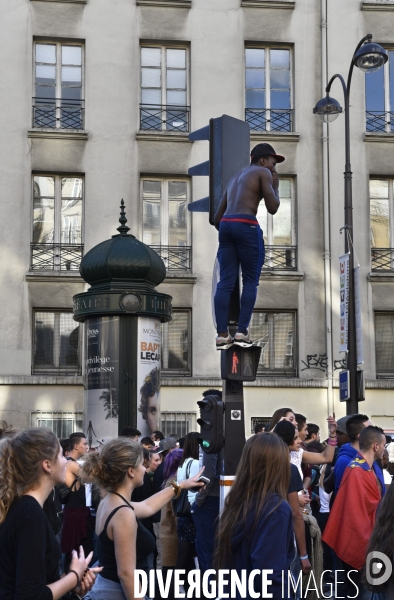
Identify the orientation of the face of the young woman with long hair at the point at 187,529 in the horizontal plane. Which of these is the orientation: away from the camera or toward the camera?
away from the camera

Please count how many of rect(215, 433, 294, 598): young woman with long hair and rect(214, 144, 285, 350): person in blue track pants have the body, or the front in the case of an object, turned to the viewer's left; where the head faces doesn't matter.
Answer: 0

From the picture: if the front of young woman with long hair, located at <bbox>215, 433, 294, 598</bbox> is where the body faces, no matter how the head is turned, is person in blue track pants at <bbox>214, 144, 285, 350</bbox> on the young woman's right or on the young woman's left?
on the young woman's left

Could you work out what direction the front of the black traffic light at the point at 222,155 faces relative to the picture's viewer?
facing to the left of the viewer

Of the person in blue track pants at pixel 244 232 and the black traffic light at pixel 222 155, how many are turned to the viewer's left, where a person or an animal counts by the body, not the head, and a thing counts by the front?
1

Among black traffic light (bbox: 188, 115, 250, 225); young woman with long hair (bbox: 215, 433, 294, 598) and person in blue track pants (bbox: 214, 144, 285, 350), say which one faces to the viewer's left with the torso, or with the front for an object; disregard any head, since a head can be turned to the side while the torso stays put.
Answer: the black traffic light
